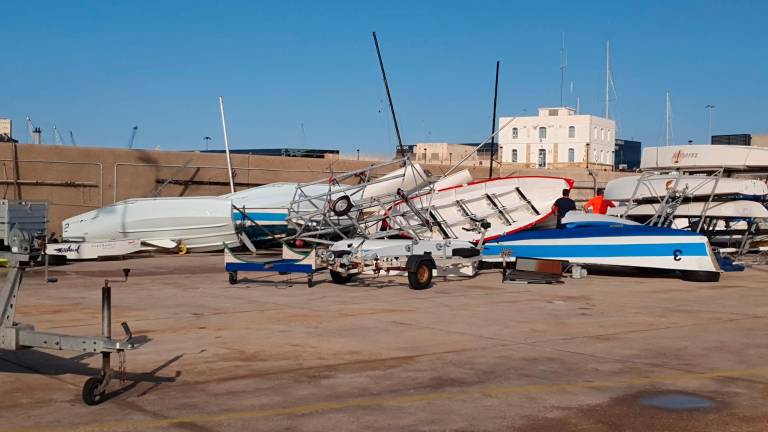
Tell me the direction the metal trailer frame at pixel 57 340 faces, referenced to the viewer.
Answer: facing to the right of the viewer

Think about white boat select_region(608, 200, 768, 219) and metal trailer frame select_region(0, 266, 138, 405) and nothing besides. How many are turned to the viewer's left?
1

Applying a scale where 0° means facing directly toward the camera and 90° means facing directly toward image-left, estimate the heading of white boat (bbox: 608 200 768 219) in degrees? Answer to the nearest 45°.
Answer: approximately 90°

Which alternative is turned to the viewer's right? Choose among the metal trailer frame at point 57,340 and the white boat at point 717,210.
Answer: the metal trailer frame
